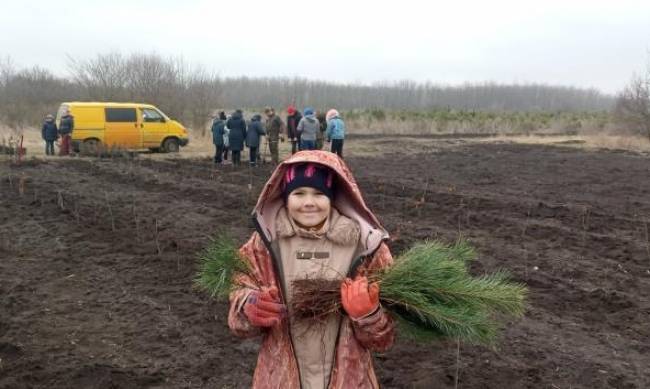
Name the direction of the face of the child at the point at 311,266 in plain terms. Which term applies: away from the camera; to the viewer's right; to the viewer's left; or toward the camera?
toward the camera

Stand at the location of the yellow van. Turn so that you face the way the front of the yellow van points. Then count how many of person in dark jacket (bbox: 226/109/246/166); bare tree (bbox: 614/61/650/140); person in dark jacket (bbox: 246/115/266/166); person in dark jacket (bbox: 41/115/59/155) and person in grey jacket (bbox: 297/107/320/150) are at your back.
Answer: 1

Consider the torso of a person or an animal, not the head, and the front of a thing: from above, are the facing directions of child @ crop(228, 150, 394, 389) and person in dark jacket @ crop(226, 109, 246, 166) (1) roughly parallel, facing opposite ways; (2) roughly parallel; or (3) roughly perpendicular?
roughly parallel, facing opposite ways

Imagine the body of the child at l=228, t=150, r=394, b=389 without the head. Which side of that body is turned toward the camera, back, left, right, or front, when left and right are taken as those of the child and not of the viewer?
front

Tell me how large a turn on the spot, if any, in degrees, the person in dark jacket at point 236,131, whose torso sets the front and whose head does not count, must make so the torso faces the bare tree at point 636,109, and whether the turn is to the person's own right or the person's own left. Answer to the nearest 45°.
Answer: approximately 45° to the person's own right

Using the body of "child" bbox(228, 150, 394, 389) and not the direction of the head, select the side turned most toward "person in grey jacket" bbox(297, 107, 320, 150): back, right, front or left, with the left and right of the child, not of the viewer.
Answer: back

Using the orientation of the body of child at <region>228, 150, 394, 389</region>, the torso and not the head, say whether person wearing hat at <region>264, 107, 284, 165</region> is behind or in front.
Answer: behind

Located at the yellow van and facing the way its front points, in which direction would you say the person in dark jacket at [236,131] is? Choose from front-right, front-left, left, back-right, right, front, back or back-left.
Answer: front-right

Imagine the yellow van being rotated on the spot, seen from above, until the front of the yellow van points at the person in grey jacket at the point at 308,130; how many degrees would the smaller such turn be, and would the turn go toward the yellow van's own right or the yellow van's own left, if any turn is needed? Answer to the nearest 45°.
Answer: approximately 45° to the yellow van's own right

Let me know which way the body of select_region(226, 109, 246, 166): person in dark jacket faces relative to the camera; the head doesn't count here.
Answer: away from the camera

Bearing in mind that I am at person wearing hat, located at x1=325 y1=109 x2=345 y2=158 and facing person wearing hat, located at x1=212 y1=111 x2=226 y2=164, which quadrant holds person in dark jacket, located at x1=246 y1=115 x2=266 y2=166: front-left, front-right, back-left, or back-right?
front-left

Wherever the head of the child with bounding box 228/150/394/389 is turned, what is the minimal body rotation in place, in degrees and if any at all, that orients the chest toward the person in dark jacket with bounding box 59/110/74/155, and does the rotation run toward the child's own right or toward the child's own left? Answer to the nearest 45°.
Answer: approximately 135° to the child's own right

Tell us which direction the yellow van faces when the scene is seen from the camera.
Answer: facing to the right of the viewer

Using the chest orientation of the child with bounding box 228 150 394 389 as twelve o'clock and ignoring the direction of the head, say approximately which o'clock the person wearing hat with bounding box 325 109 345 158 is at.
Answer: The person wearing hat is roughly at 6 o'clock from the child.

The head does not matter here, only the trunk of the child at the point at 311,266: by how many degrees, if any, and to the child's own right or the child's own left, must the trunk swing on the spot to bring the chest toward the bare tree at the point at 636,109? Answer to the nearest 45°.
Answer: approximately 135° to the child's own left

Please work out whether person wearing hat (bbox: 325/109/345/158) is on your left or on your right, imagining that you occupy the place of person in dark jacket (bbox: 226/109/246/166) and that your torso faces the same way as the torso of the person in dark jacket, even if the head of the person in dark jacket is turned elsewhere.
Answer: on your right
